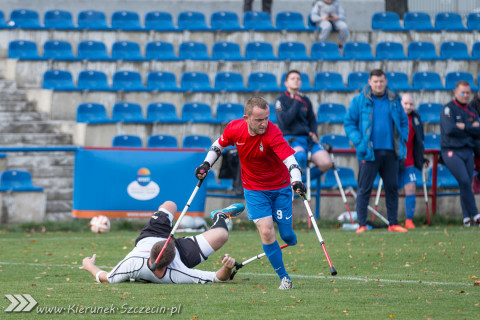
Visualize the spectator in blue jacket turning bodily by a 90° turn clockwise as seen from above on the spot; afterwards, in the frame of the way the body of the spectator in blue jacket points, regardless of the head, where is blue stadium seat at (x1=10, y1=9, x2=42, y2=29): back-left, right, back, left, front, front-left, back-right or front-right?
front-right

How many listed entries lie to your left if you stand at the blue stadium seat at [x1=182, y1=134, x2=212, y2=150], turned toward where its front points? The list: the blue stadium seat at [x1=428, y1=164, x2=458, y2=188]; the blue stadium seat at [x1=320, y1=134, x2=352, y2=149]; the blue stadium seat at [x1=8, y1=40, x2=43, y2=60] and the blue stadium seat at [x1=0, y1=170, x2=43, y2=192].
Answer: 2

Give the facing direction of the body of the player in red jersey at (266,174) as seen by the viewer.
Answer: toward the camera

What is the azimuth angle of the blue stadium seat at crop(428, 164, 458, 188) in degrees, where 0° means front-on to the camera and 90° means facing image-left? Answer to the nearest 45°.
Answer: approximately 0°

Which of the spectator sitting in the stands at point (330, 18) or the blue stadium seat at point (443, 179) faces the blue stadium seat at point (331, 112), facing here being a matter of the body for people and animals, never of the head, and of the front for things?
the spectator sitting in the stands

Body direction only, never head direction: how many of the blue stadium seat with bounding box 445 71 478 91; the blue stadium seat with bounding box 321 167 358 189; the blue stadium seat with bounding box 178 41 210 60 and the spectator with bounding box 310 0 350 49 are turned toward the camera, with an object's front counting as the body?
4

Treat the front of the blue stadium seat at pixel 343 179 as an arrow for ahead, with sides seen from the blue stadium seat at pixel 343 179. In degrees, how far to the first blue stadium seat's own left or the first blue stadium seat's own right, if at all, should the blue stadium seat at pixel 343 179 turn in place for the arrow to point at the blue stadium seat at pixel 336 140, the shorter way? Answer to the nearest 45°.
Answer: approximately 180°

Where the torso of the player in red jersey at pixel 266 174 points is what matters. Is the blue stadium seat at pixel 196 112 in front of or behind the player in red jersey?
behind

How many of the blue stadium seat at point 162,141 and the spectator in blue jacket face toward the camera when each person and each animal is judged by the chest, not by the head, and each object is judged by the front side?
2

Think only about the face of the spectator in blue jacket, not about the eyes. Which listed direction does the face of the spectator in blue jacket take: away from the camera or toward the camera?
toward the camera

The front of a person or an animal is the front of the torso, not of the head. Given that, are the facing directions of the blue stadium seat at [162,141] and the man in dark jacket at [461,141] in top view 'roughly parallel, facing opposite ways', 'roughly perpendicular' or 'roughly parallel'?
roughly parallel

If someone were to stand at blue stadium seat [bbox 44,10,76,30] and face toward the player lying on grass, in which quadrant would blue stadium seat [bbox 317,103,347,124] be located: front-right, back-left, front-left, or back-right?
front-left

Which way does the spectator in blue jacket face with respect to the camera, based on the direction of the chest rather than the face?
toward the camera

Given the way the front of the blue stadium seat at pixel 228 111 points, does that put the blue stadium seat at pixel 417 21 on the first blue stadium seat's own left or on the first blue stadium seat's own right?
on the first blue stadium seat's own left

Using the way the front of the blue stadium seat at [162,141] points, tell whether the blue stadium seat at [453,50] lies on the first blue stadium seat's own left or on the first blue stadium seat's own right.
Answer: on the first blue stadium seat's own left

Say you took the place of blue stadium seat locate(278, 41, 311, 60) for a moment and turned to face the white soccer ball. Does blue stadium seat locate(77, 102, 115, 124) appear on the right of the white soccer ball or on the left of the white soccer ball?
right
